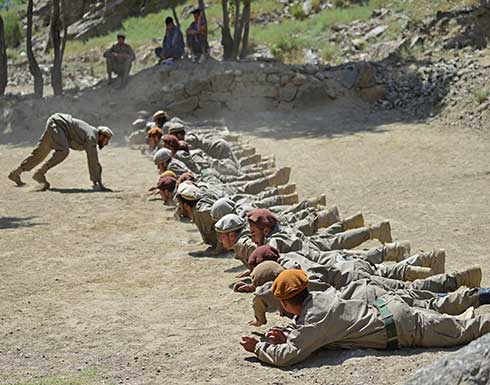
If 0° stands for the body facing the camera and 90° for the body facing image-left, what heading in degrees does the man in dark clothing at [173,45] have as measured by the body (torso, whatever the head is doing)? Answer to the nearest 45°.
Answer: approximately 45°

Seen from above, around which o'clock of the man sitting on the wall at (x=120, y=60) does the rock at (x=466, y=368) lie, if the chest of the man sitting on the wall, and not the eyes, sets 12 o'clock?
The rock is roughly at 12 o'clock from the man sitting on the wall.

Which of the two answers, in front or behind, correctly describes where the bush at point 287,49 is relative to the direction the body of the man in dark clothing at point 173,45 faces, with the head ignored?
behind

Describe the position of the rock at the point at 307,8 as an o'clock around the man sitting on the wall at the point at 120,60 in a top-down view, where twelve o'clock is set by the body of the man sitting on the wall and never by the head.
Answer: The rock is roughly at 7 o'clock from the man sitting on the wall.

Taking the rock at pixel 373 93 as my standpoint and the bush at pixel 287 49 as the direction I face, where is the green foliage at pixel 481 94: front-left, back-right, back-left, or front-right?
back-right

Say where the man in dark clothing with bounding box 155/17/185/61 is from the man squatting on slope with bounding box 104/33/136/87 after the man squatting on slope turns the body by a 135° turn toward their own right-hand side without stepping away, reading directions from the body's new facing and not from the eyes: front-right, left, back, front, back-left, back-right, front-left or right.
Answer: back-right

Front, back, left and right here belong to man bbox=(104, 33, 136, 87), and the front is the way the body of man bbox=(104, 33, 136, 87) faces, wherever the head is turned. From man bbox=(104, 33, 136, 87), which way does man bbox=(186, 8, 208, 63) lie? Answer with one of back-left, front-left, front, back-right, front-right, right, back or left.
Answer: left

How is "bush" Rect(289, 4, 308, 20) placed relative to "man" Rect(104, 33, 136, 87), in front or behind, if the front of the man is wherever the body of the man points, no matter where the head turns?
behind

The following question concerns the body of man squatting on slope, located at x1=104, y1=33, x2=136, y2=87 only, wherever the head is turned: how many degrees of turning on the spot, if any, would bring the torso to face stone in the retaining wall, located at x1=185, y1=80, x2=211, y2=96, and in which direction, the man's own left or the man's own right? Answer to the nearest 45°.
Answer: approximately 45° to the man's own left

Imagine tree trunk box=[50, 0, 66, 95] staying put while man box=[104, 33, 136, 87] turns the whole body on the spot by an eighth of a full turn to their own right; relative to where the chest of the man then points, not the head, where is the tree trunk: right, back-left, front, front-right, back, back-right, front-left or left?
right

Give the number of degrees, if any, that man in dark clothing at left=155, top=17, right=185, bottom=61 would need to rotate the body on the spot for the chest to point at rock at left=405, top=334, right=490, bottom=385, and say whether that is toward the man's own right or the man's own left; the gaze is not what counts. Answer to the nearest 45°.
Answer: approximately 45° to the man's own left
